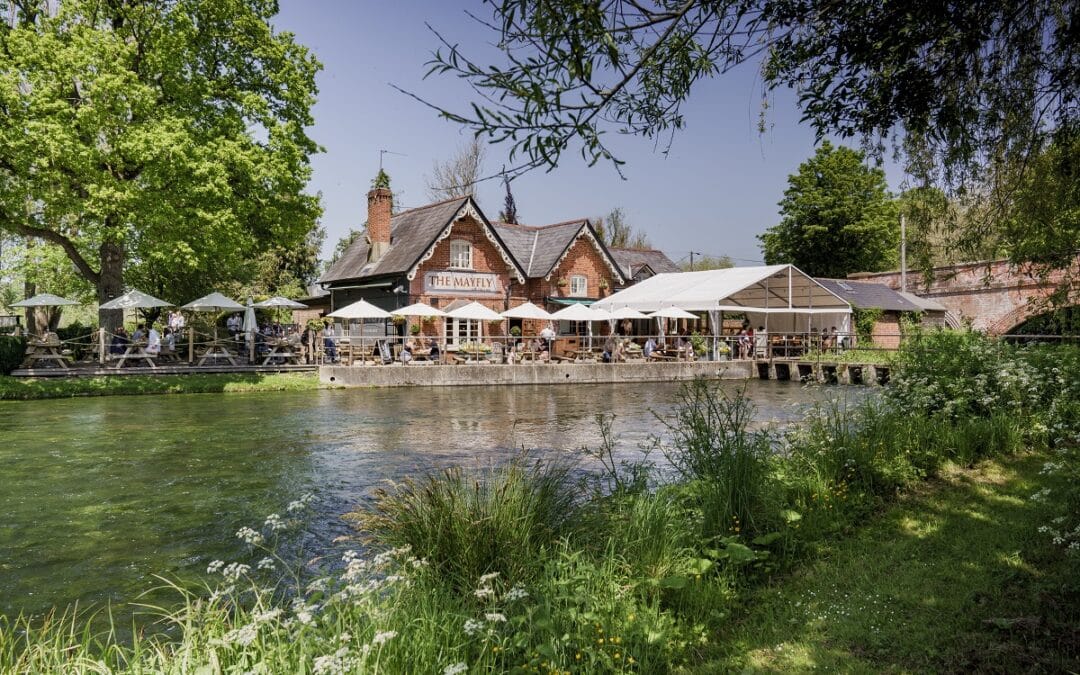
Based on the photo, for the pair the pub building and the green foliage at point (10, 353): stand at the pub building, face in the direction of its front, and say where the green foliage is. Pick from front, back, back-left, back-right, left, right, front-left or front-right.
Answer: right

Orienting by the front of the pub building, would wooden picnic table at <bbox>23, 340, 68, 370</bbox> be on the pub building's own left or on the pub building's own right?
on the pub building's own right

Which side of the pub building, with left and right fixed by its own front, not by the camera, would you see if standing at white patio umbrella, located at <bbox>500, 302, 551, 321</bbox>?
front

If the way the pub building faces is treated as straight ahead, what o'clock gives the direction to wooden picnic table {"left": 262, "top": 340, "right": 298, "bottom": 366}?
The wooden picnic table is roughly at 3 o'clock from the pub building.

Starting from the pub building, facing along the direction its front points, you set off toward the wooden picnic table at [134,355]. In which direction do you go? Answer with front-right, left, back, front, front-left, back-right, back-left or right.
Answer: right

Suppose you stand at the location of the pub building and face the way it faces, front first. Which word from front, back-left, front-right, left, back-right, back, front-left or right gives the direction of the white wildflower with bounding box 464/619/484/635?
front-right

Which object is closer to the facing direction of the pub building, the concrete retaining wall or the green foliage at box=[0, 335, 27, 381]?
the concrete retaining wall

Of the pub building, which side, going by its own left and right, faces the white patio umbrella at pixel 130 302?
right

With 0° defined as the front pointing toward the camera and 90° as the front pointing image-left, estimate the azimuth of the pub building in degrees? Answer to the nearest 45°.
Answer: approximately 315°

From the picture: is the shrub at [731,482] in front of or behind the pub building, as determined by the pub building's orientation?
in front

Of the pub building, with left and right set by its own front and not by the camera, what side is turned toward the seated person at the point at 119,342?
right

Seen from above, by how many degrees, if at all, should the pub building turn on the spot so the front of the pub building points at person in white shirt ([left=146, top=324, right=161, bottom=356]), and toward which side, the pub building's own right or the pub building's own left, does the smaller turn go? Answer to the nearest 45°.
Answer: approximately 90° to the pub building's own right
